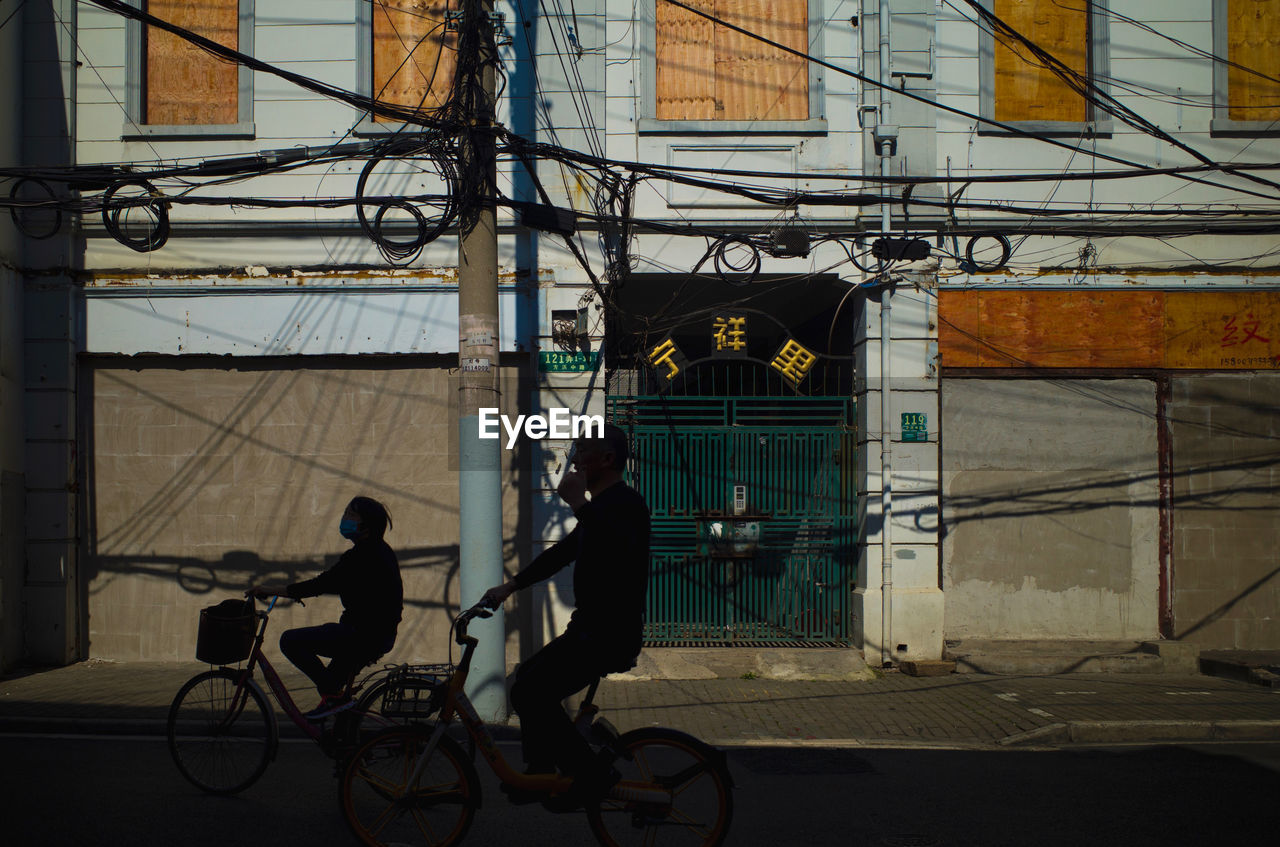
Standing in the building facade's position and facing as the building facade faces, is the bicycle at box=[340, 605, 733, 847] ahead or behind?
ahead

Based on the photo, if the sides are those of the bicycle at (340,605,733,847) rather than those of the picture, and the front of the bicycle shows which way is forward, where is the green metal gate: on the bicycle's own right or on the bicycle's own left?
on the bicycle's own right

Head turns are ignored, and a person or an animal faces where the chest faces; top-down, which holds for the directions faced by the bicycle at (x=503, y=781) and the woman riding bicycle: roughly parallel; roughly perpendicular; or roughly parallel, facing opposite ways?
roughly parallel

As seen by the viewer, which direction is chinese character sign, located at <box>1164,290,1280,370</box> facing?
toward the camera

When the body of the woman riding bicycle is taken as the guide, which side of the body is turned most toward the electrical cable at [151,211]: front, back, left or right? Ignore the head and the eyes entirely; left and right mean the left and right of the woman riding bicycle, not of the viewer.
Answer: right

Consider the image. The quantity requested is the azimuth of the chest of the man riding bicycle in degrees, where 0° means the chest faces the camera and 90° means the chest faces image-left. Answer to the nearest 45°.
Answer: approximately 90°

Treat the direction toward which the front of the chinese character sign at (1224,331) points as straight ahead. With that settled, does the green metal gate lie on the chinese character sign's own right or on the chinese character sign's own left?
on the chinese character sign's own right

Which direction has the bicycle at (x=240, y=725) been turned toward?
to the viewer's left

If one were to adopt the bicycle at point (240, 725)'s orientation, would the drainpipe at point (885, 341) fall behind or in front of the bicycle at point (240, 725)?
behind

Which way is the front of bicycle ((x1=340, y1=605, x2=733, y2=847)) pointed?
to the viewer's left

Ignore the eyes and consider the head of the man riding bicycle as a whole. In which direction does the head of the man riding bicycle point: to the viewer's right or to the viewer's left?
to the viewer's left

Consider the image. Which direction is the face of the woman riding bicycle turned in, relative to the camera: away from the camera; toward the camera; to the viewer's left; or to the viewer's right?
to the viewer's left

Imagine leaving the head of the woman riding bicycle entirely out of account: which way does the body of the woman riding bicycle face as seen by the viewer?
to the viewer's left
